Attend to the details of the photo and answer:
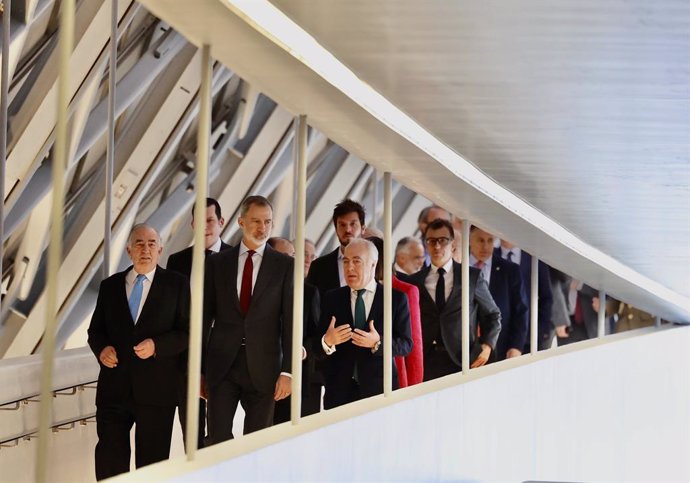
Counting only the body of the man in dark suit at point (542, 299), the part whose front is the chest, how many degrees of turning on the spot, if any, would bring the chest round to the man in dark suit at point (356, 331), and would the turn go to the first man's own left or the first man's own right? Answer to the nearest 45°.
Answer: approximately 45° to the first man's own left

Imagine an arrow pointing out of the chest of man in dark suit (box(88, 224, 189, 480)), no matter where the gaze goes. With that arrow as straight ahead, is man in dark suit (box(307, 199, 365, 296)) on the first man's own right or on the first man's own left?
on the first man's own left

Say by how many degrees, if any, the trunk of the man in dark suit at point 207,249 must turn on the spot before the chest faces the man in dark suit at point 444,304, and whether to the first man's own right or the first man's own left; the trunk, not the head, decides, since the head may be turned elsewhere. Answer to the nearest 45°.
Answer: approximately 135° to the first man's own left

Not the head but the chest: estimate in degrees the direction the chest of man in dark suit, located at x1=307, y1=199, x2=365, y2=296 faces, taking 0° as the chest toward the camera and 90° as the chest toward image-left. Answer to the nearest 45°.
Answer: approximately 0°

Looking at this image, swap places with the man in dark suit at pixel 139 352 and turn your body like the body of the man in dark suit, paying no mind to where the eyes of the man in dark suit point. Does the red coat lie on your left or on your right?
on your left

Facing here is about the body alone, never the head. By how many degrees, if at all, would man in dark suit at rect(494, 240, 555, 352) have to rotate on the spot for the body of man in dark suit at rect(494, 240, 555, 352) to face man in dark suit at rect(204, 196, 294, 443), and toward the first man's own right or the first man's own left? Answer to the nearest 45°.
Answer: approximately 45° to the first man's own left
